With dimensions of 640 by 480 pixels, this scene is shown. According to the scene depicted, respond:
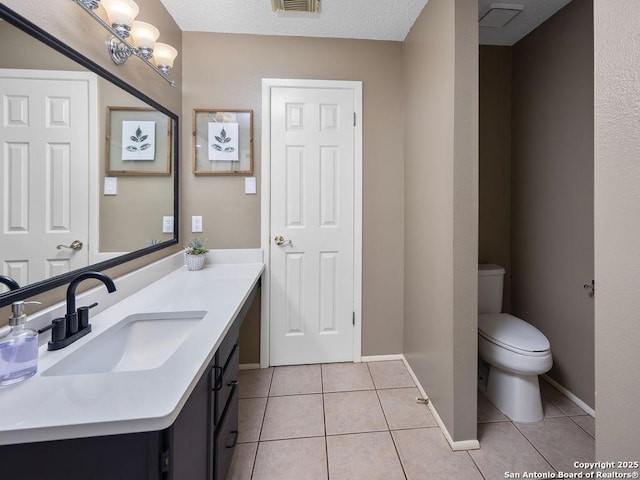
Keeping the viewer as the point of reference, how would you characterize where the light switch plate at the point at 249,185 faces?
facing the viewer

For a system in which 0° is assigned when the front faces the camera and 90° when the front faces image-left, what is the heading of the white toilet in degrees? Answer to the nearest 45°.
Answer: approximately 315°

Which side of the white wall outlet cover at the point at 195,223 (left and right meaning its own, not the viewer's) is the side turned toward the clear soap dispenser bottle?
front

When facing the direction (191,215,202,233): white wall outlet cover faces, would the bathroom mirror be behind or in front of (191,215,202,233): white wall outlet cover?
in front

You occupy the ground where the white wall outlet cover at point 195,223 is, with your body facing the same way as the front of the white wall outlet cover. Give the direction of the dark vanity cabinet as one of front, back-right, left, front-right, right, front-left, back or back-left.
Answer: front

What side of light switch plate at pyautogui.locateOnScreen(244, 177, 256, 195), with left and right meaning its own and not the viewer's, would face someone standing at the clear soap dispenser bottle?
front

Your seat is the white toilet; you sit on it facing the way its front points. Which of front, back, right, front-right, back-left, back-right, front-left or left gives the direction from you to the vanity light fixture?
right

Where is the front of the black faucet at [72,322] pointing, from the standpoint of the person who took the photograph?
facing the viewer and to the right of the viewer

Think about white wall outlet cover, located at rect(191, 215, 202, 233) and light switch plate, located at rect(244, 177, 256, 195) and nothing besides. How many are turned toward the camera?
2

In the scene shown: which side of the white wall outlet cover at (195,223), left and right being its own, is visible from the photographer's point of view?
front
